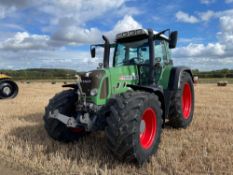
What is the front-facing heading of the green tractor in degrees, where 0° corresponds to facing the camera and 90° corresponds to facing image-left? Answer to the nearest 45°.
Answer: approximately 45°
